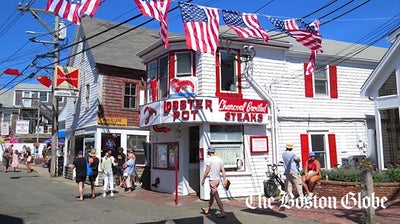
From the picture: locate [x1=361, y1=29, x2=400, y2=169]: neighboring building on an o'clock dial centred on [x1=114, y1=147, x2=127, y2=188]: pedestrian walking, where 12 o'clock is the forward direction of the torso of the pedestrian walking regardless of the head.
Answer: The neighboring building is roughly at 10 o'clock from the pedestrian walking.

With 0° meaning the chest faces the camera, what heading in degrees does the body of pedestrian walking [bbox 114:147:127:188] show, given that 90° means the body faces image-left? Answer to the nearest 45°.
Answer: approximately 0°

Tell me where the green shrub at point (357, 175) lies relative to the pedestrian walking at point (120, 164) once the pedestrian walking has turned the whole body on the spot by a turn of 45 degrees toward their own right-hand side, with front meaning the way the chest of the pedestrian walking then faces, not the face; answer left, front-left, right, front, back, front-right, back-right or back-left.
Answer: left

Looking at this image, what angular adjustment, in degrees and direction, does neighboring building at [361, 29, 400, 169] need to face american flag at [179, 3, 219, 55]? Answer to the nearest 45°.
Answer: approximately 45° to its right

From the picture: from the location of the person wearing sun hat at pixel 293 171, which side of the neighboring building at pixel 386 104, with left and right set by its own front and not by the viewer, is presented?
front

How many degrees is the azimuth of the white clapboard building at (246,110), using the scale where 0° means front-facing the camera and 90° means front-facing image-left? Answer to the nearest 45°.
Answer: approximately 45°

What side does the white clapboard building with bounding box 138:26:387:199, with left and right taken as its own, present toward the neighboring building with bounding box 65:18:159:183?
right

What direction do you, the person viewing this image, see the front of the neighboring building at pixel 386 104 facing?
facing the viewer
